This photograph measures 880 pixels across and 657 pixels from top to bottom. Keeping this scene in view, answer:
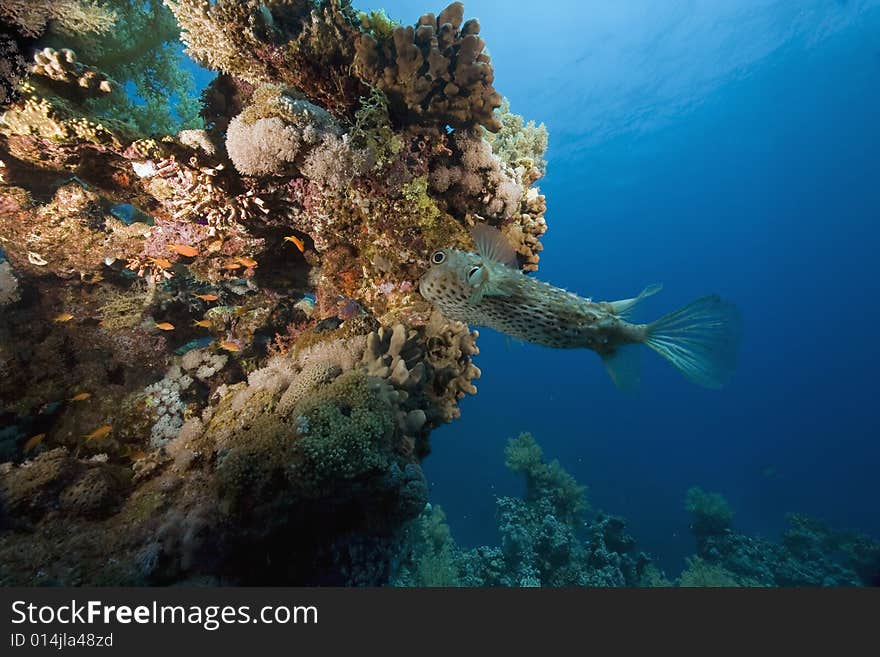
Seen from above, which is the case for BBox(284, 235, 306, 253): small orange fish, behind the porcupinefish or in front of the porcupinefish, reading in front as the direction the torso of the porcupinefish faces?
in front

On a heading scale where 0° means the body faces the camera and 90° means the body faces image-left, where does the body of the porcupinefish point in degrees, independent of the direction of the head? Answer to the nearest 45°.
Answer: approximately 90°

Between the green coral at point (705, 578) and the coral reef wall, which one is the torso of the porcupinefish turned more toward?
the coral reef wall

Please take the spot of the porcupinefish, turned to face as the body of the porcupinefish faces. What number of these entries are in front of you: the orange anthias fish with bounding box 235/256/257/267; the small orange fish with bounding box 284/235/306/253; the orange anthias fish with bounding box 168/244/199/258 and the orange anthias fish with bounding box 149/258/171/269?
4

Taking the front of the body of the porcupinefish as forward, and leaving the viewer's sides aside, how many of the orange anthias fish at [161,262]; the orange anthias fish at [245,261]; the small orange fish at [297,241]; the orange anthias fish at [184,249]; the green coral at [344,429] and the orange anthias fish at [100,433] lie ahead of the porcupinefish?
6

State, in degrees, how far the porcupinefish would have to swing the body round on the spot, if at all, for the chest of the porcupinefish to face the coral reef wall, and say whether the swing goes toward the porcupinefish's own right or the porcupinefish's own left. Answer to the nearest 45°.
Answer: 0° — it already faces it

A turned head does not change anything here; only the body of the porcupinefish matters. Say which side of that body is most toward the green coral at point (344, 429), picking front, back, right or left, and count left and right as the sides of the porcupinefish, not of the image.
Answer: front
